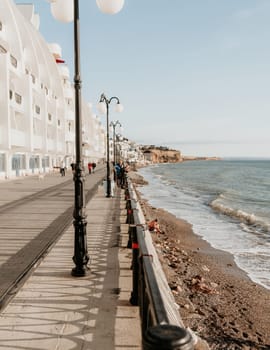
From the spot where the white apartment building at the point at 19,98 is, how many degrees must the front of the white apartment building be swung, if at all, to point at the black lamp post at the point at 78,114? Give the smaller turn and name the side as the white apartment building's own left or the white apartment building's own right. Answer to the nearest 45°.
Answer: approximately 90° to the white apartment building's own right

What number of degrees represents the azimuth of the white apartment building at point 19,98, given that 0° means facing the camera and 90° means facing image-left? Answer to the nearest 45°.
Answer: approximately 270°
